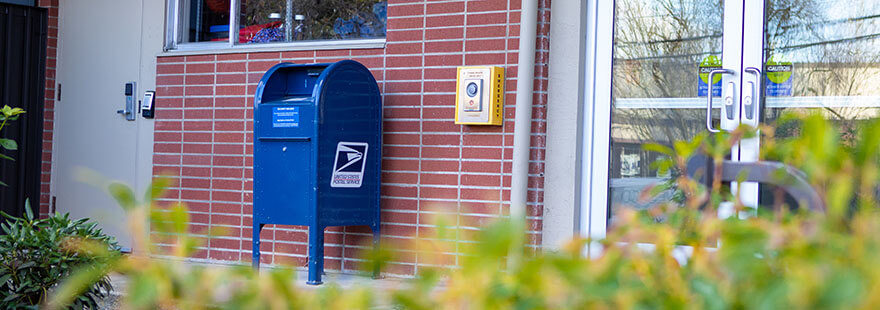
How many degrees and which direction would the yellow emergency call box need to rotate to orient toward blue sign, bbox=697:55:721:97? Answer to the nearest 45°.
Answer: approximately 135° to its left

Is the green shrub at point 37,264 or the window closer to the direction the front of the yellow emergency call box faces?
the green shrub

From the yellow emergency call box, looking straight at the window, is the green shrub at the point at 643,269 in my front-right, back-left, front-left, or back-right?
back-left

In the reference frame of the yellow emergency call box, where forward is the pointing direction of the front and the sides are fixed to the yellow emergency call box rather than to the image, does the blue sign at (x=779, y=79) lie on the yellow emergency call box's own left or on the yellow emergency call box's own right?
on the yellow emergency call box's own left

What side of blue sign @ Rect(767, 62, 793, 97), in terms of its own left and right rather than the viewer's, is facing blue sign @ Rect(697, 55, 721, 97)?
right

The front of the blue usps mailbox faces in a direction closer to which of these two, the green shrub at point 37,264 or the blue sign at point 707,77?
the green shrub

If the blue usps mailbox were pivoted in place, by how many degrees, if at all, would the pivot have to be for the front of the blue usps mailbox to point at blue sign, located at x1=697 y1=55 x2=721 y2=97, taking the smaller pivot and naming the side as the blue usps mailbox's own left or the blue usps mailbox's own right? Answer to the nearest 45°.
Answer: approximately 135° to the blue usps mailbox's own left

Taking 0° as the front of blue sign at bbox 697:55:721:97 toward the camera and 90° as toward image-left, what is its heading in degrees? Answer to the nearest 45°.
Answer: approximately 0°

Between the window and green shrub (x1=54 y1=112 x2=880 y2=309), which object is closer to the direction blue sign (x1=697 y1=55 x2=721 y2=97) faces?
the green shrub

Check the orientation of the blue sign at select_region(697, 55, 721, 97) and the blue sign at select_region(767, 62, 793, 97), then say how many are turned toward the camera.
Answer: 2

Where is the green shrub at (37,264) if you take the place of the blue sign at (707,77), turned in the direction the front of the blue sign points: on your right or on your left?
on your right

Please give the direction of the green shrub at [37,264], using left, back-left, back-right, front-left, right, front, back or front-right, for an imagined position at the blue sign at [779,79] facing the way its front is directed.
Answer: front-right

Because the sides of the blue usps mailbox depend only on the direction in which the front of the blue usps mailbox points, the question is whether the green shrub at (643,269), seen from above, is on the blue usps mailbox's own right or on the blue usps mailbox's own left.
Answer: on the blue usps mailbox's own left

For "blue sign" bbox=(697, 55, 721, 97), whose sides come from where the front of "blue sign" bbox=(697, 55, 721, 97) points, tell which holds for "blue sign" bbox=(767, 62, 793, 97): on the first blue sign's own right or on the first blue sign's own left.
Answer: on the first blue sign's own left
